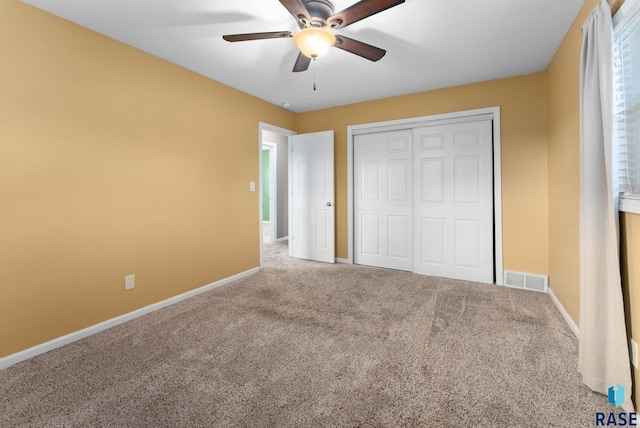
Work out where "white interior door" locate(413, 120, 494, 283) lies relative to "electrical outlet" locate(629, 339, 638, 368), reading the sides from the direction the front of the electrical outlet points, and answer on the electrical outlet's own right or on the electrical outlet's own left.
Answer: on the electrical outlet's own right

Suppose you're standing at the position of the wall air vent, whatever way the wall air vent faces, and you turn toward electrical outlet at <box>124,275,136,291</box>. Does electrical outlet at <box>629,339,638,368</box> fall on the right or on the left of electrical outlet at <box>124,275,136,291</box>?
left

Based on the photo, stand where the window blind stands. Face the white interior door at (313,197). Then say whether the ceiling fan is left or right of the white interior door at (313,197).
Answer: left

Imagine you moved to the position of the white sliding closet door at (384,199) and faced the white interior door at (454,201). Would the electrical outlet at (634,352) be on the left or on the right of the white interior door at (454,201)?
right

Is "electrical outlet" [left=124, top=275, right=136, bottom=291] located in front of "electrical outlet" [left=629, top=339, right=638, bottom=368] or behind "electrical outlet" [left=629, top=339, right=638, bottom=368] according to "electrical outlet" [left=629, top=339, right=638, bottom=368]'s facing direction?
in front

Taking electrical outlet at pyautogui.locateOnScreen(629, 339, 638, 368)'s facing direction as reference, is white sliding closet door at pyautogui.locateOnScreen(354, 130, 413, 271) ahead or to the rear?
ahead

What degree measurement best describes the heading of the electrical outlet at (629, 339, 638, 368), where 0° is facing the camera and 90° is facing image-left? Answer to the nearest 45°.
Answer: approximately 90°
